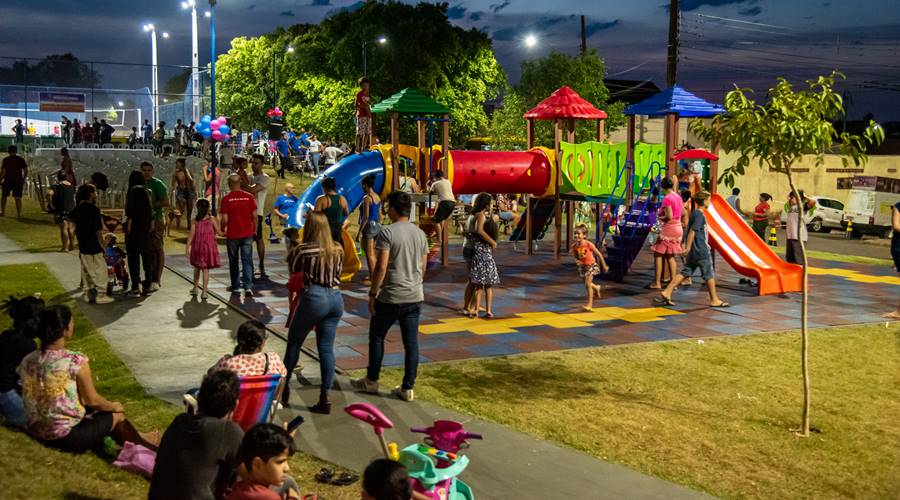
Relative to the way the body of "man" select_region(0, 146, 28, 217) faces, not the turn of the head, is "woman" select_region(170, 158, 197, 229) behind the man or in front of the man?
behind

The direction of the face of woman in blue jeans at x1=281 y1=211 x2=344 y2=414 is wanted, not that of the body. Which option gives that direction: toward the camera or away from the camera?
away from the camera

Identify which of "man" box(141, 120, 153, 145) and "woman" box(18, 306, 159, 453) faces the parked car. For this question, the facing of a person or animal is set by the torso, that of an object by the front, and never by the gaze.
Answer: the woman

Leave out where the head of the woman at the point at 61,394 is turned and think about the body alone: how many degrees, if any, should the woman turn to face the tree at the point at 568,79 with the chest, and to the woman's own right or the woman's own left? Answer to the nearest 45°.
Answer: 0° — they already face it

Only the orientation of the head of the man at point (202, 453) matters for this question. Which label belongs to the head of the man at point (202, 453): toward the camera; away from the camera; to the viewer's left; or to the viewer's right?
away from the camera

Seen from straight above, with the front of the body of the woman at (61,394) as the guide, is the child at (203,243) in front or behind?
in front

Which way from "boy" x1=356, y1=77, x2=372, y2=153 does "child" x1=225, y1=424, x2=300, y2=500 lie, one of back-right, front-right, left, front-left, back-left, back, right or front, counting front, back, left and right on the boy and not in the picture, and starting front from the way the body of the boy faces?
front-right

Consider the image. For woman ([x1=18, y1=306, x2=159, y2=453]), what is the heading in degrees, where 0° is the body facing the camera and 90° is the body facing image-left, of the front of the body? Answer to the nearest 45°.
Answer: approximately 225°
